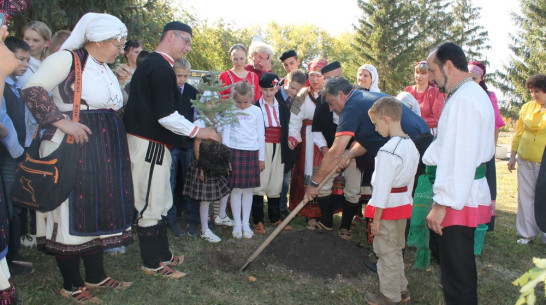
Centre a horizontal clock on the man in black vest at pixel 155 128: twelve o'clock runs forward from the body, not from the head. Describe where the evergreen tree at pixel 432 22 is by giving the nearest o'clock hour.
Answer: The evergreen tree is roughly at 10 o'clock from the man in black vest.

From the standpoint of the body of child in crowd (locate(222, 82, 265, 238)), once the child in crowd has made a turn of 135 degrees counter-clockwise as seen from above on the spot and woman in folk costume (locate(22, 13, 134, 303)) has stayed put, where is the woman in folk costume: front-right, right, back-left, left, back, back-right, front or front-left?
back

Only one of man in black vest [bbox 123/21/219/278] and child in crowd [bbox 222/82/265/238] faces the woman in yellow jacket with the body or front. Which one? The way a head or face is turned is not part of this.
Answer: the man in black vest

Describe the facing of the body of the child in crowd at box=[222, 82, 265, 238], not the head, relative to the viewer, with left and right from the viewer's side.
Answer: facing the viewer

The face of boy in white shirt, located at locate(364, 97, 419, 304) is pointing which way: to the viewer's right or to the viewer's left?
to the viewer's left

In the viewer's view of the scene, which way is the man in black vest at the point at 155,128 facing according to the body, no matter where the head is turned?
to the viewer's right

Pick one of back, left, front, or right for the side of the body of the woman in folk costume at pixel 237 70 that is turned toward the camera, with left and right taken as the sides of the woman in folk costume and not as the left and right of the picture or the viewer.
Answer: front

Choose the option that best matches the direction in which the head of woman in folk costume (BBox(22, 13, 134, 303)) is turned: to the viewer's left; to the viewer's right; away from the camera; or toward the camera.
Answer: to the viewer's right

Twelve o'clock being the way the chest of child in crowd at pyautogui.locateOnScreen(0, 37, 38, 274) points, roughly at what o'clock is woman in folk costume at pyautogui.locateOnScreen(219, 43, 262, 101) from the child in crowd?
The woman in folk costume is roughly at 10 o'clock from the child in crowd.

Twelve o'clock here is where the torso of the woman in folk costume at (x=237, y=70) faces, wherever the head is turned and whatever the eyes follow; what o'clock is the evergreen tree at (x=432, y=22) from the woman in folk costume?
The evergreen tree is roughly at 7 o'clock from the woman in folk costume.
